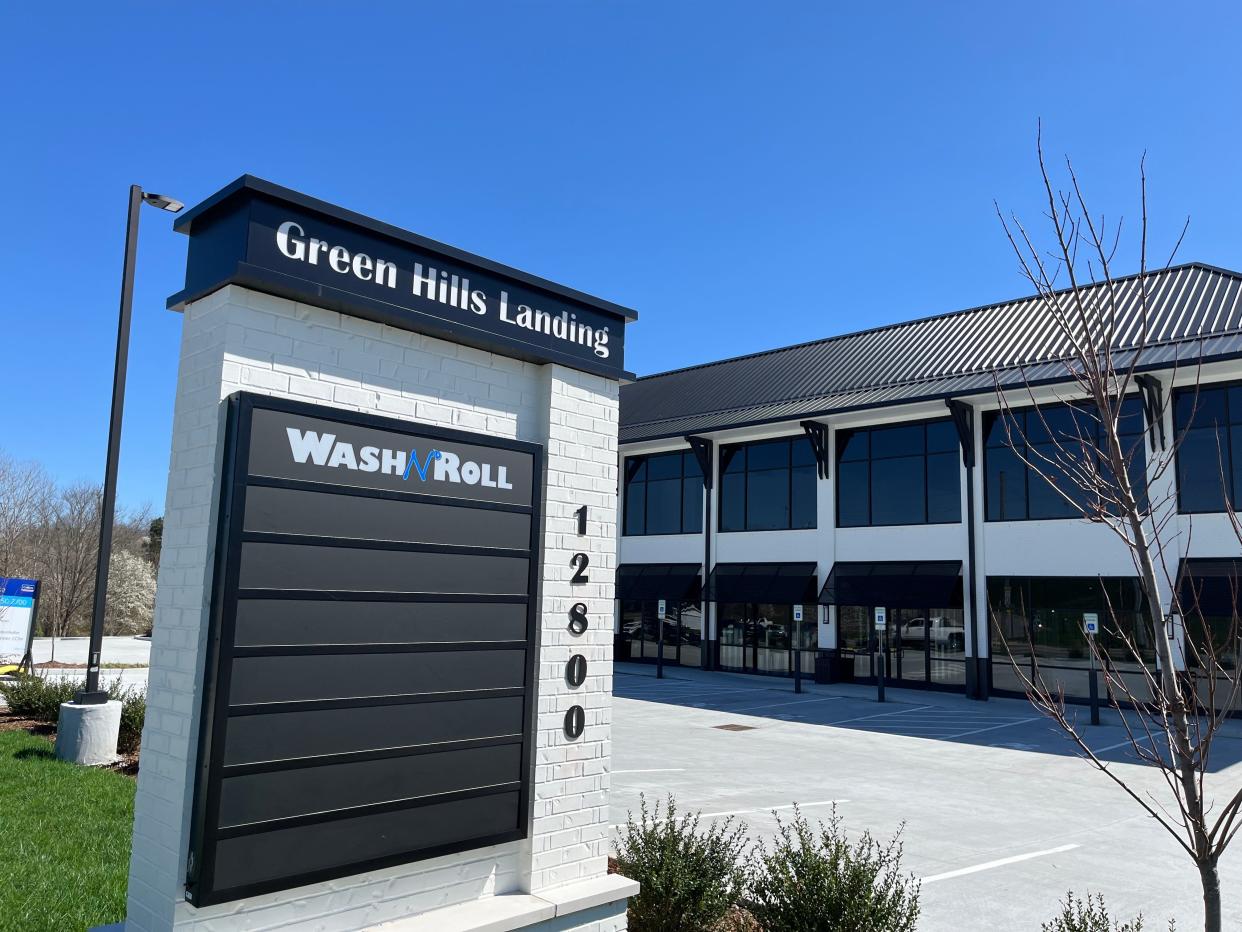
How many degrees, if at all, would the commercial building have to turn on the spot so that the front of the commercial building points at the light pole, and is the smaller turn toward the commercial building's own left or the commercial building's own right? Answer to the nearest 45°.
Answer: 0° — it already faces it

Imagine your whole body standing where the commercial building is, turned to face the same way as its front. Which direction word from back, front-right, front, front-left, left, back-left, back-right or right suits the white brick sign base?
front-left

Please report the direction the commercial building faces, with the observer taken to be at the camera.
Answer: facing the viewer and to the left of the viewer

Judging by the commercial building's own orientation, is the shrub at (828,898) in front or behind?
in front

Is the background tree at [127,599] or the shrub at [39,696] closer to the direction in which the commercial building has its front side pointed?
the shrub

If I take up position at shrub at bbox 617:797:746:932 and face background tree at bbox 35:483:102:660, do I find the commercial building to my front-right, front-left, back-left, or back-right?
front-right

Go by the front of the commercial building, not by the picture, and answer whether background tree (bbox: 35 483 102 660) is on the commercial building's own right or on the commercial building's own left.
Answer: on the commercial building's own right

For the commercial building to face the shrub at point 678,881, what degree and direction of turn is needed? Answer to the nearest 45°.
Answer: approximately 45° to its left

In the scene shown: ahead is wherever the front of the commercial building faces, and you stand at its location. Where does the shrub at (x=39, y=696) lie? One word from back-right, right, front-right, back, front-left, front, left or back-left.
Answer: front
